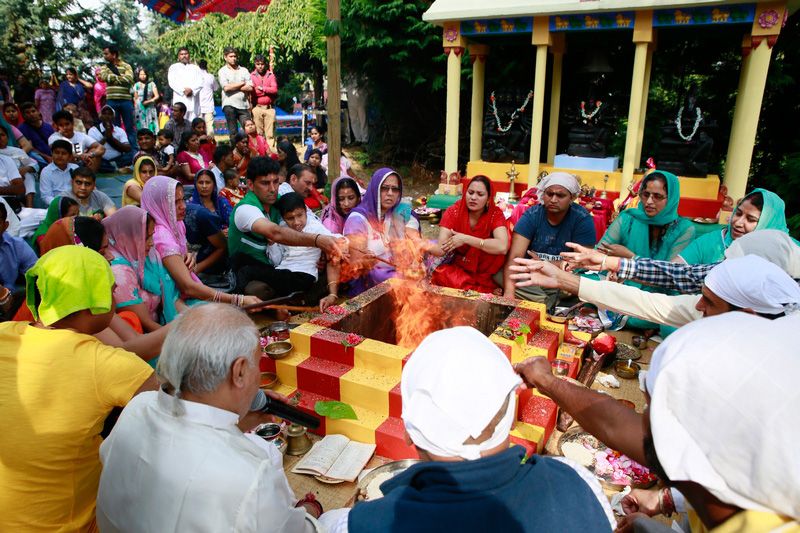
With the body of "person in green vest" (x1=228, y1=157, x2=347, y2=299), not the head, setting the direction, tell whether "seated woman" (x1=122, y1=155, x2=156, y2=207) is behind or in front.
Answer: behind

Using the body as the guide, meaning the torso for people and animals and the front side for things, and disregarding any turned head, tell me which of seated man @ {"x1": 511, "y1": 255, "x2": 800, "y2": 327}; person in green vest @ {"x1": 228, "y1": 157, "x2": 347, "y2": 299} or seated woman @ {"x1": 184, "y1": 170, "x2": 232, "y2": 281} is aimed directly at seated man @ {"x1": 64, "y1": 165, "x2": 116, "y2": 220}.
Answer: seated man @ {"x1": 511, "y1": 255, "x2": 800, "y2": 327}

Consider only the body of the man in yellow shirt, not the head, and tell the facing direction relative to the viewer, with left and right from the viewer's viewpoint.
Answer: facing away from the viewer and to the right of the viewer

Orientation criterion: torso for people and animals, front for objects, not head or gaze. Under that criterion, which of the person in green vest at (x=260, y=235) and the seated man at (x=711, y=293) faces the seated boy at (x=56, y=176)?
the seated man at (x=711, y=293)

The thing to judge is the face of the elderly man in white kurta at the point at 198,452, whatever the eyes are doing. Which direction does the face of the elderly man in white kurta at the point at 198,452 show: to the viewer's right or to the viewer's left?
to the viewer's right

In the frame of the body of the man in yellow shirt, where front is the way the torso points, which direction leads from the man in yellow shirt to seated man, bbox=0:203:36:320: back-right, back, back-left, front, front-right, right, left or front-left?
front-left

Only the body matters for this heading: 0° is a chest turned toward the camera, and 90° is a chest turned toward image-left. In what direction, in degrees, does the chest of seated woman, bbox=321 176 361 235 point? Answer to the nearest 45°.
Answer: approximately 315°

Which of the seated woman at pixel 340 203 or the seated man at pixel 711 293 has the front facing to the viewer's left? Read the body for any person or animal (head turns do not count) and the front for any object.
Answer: the seated man

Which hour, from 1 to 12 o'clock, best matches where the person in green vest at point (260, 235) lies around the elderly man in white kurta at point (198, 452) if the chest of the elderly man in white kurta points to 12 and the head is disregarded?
The person in green vest is roughly at 11 o'clock from the elderly man in white kurta.

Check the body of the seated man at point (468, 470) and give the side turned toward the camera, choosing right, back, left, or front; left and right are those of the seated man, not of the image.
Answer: back
